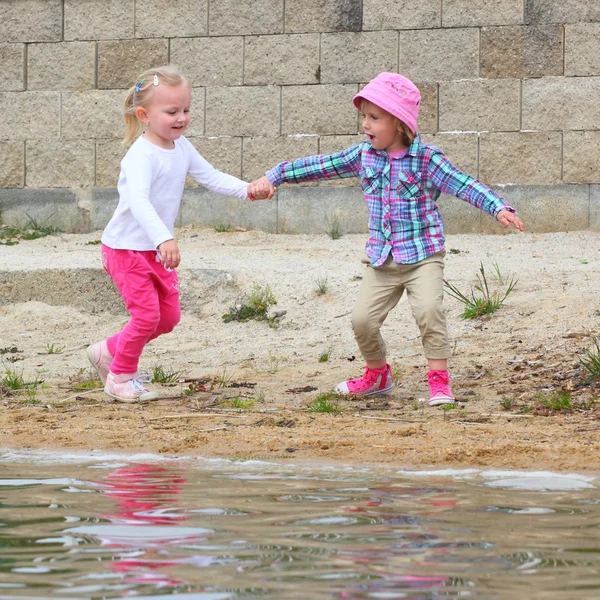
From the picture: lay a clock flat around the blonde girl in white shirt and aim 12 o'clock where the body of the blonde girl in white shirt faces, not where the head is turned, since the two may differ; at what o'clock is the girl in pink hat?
The girl in pink hat is roughly at 11 o'clock from the blonde girl in white shirt.

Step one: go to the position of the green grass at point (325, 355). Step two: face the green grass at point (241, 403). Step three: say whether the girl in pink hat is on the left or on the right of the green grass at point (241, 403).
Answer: left

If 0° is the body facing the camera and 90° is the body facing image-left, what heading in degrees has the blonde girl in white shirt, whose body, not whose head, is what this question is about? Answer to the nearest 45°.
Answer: approximately 315°

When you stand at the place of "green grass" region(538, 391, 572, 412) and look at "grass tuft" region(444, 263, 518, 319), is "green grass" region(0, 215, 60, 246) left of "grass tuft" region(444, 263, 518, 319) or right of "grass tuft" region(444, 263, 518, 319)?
left

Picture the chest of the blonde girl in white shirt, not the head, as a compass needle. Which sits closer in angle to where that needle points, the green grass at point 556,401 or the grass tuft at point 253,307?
the green grass

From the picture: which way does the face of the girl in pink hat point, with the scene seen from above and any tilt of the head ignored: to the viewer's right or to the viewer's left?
to the viewer's left

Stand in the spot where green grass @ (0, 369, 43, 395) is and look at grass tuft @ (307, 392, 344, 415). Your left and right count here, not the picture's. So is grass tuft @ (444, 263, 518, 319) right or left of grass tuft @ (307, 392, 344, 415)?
left

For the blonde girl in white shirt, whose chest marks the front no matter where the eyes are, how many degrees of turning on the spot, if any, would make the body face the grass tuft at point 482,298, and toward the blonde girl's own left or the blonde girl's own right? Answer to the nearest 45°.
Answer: approximately 90° to the blonde girl's own left

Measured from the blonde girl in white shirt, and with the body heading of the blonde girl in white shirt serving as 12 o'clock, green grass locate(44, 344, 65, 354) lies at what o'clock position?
The green grass is roughly at 7 o'clock from the blonde girl in white shirt.

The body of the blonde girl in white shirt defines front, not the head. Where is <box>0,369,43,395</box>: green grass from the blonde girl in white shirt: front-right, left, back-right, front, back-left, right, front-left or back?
back
